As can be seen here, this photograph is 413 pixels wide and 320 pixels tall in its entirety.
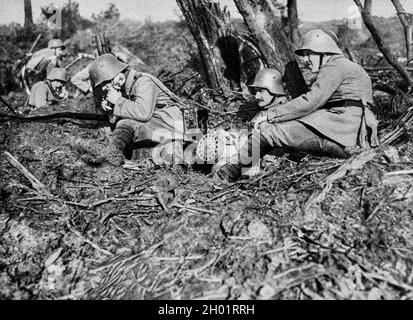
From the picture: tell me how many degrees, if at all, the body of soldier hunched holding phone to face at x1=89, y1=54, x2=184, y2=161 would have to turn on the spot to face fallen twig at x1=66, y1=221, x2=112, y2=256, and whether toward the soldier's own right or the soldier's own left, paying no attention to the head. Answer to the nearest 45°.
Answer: approximately 90° to the soldier's own left

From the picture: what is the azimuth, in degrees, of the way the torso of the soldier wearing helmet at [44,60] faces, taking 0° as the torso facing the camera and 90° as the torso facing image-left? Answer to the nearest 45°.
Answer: approximately 270°

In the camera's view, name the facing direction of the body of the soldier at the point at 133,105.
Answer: to the viewer's left

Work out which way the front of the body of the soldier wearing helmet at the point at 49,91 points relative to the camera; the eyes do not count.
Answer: to the viewer's right

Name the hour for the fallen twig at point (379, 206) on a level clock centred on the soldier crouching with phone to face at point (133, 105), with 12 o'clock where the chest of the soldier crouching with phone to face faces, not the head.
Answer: The fallen twig is roughly at 8 o'clock from the soldier crouching with phone to face.

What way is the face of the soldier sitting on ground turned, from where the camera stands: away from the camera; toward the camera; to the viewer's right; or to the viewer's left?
to the viewer's left

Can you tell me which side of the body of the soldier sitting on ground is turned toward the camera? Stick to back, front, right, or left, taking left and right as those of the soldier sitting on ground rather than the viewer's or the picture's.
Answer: left

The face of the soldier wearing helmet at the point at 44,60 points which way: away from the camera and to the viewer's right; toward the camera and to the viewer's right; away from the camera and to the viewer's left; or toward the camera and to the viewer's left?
toward the camera and to the viewer's right

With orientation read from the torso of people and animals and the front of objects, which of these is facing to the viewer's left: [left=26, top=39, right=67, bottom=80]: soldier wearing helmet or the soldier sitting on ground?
the soldier sitting on ground
